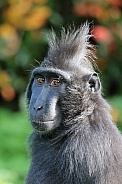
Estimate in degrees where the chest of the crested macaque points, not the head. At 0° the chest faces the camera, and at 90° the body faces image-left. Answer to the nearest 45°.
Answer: approximately 45°
